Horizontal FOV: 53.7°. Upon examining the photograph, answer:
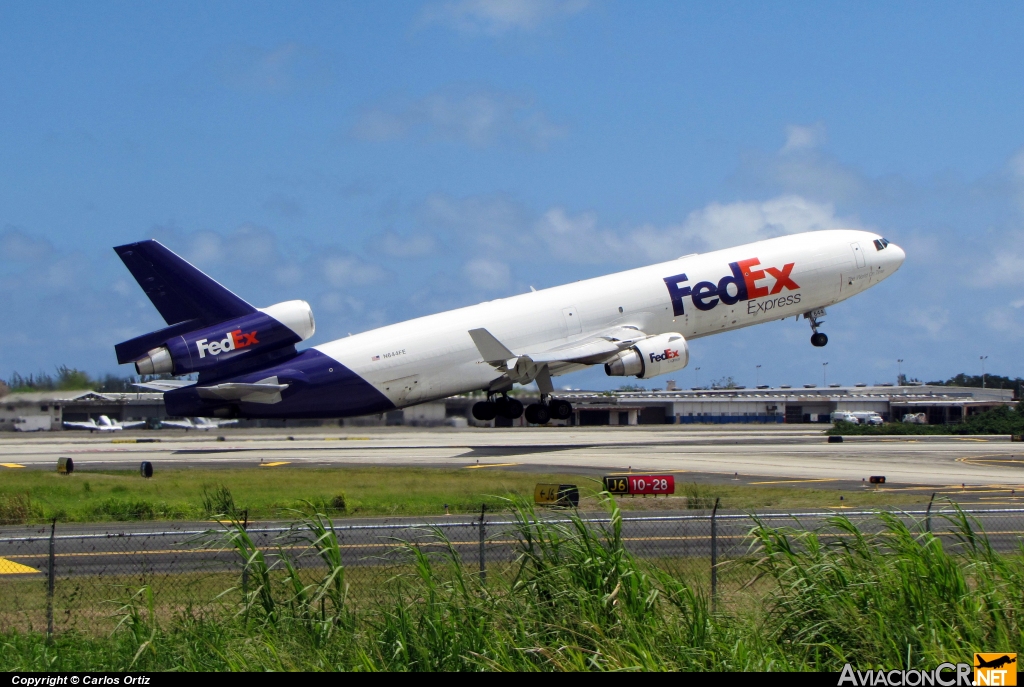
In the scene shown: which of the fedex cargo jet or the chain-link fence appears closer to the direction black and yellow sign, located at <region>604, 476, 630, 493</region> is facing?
the chain-link fence

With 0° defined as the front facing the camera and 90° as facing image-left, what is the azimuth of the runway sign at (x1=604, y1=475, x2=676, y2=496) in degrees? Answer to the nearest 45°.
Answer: approximately 0°

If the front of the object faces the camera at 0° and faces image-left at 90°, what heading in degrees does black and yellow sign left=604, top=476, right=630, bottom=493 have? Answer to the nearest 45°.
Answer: approximately 0°

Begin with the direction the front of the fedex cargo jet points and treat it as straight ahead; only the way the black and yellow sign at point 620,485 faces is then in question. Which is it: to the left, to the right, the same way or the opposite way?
to the right

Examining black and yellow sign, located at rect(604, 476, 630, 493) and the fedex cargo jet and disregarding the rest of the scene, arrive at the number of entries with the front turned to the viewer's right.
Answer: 1

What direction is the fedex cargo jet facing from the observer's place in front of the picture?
facing to the right of the viewer

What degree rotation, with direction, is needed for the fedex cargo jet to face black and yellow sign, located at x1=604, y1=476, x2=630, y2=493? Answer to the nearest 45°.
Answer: approximately 45° to its right

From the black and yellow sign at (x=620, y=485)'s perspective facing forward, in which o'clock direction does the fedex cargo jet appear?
The fedex cargo jet is roughly at 5 o'clock from the black and yellow sign.

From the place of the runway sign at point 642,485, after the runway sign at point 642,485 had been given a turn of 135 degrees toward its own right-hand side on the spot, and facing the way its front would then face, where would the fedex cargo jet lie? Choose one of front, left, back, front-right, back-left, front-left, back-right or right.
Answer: front

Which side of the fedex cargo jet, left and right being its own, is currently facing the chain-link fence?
right

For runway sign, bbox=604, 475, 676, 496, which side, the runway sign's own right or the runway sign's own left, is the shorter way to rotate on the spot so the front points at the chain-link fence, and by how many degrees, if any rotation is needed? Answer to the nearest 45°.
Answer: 0° — it already faces it
